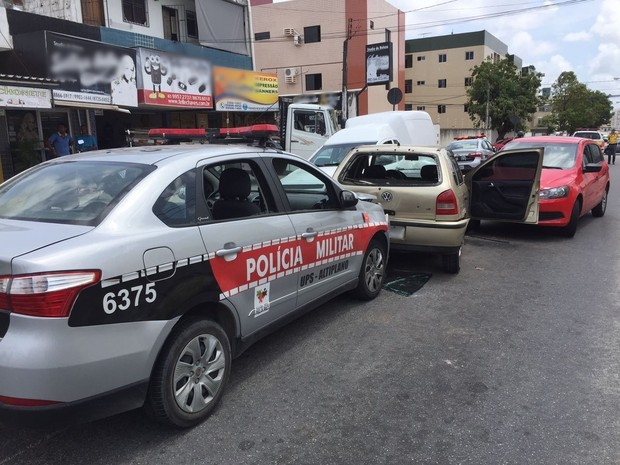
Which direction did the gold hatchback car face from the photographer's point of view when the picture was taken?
facing away from the viewer

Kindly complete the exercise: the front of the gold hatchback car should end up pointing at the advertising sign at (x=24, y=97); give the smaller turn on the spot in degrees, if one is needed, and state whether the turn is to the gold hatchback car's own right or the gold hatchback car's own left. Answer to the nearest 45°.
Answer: approximately 90° to the gold hatchback car's own left

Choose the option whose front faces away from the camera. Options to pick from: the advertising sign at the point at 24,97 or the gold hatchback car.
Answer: the gold hatchback car

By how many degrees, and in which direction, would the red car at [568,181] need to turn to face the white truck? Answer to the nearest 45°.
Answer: approximately 90° to its right

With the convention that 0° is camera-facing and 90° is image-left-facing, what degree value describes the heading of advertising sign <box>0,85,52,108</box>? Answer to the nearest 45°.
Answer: approximately 315°

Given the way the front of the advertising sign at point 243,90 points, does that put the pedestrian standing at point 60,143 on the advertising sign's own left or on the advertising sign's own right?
on the advertising sign's own right

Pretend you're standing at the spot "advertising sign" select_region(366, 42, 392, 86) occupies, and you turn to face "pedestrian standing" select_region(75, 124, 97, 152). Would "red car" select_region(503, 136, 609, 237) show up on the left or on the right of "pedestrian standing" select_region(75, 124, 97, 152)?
left

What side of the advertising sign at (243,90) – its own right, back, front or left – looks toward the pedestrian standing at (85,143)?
right

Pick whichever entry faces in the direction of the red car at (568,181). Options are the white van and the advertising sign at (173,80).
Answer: the advertising sign

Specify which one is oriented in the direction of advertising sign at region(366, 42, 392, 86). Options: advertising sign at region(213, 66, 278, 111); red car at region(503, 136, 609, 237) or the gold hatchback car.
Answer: the gold hatchback car

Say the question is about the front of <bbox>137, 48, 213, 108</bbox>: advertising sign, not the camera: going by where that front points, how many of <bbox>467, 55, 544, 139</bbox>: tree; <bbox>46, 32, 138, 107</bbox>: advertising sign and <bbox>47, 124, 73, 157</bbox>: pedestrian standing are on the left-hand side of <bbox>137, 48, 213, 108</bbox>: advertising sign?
1

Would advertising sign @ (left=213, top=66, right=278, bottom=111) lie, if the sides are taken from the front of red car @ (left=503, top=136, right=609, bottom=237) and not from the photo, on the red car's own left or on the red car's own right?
on the red car's own right
